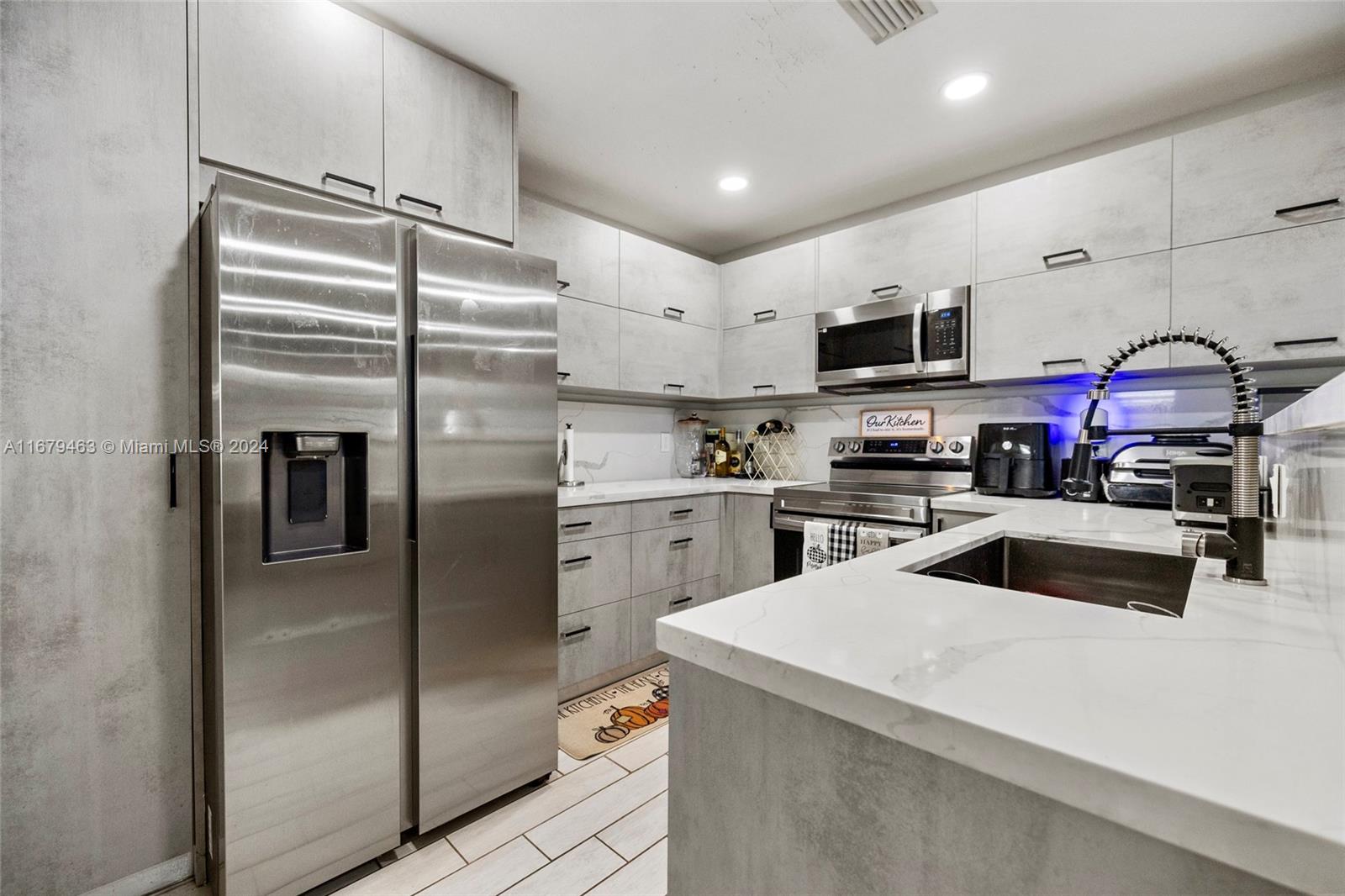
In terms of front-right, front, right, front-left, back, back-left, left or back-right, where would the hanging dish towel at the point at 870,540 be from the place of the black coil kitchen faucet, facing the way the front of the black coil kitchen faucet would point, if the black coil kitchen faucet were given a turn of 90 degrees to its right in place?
front-left

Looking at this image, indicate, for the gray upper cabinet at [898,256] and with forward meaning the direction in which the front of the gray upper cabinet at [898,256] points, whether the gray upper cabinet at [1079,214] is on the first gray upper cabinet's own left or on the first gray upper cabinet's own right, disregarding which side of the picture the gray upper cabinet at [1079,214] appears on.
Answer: on the first gray upper cabinet's own left

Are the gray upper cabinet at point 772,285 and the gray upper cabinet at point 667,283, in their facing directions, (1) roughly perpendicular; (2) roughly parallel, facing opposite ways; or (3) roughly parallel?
roughly perpendicular

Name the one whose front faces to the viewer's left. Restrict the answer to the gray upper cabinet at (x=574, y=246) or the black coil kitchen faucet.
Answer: the black coil kitchen faucet

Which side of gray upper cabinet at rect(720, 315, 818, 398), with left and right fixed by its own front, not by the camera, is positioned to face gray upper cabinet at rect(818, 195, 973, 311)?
left

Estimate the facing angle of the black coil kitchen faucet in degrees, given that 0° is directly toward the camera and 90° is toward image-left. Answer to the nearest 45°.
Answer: approximately 90°

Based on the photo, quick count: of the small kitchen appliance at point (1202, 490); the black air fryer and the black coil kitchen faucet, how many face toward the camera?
2

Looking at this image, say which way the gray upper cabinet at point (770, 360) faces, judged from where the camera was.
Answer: facing the viewer and to the left of the viewer

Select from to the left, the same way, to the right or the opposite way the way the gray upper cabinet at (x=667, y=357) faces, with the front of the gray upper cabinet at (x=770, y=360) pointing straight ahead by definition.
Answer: to the left

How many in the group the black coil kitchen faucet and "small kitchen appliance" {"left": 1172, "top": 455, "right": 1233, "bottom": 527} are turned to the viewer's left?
1

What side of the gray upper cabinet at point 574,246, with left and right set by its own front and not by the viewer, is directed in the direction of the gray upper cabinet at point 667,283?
left

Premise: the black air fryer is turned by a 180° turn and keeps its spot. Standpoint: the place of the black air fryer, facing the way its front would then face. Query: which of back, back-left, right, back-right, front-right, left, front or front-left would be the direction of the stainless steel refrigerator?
back-left

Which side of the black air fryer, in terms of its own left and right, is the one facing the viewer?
front
